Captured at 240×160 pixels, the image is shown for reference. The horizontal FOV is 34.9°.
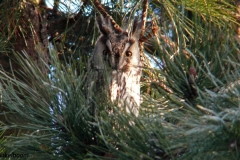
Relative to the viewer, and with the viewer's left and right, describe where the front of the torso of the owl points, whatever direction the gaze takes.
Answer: facing the viewer
